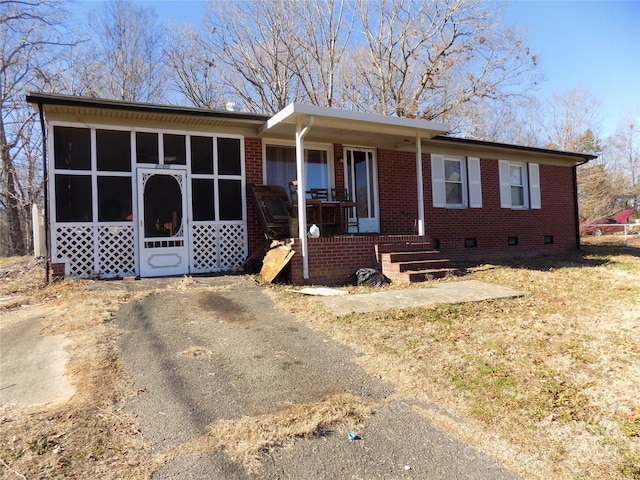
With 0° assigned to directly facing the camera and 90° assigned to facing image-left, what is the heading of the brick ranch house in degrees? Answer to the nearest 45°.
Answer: approximately 315°

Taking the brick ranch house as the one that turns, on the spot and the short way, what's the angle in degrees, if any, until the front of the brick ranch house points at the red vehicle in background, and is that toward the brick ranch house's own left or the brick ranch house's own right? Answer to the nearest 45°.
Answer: approximately 90° to the brick ranch house's own left

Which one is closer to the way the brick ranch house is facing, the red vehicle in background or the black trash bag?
the black trash bag

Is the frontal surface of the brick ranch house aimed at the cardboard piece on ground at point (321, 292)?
yes

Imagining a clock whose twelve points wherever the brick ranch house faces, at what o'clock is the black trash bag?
The black trash bag is roughly at 11 o'clock from the brick ranch house.

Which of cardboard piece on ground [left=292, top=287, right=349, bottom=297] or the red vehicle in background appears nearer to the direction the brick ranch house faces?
the cardboard piece on ground
